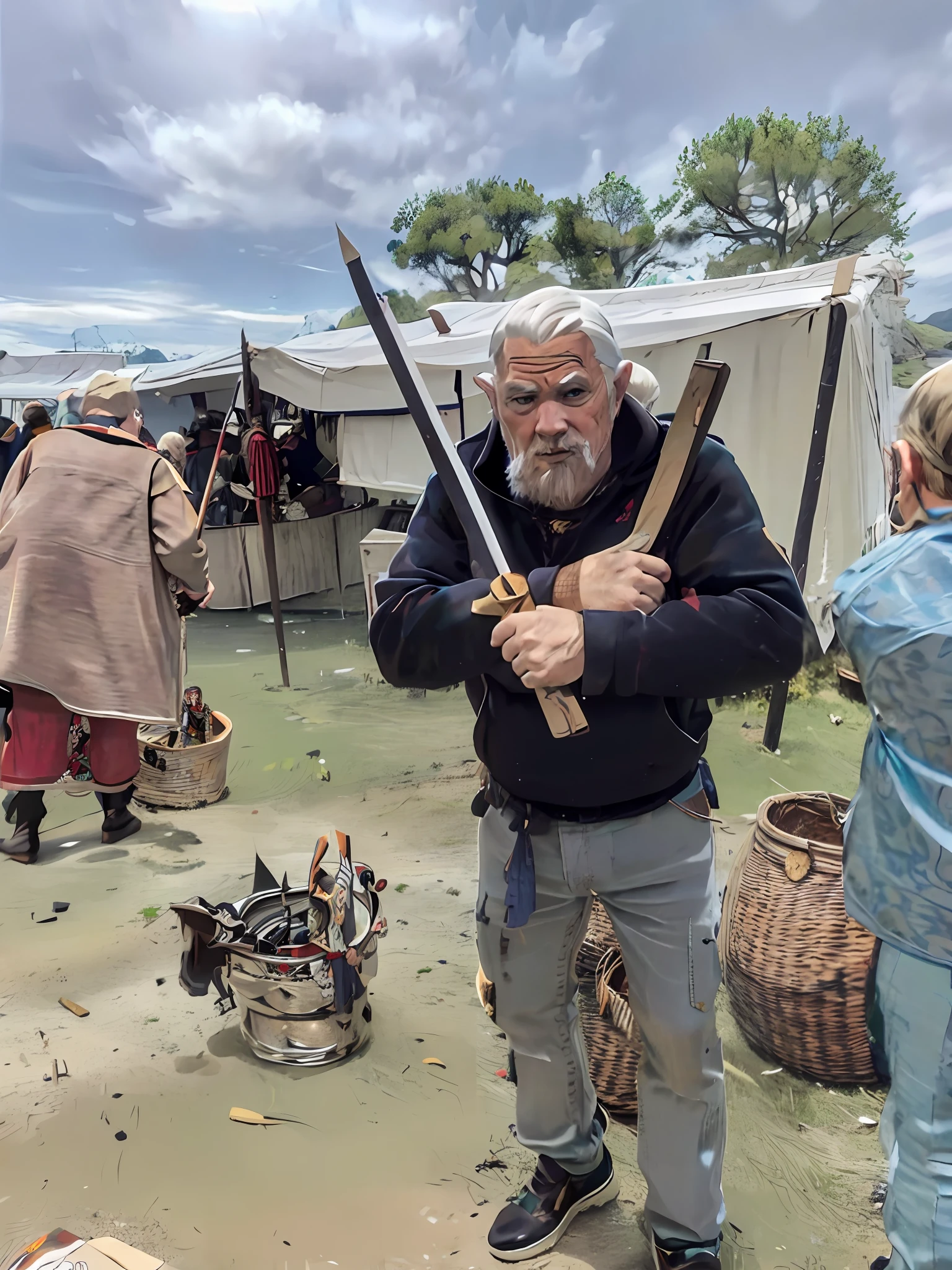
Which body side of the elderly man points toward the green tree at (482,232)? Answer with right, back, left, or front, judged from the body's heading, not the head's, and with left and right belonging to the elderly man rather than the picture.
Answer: back

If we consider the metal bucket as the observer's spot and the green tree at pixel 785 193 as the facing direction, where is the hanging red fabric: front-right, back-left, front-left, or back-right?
front-left

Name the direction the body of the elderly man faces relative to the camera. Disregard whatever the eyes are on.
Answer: toward the camera

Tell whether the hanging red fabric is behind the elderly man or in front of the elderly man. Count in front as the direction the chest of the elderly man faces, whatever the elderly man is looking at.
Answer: behind

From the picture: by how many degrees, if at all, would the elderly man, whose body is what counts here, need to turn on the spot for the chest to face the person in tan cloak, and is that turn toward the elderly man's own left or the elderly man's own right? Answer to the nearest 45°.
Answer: approximately 135° to the elderly man's own right

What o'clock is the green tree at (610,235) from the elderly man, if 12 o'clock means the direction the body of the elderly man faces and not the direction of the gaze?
The green tree is roughly at 6 o'clock from the elderly man.

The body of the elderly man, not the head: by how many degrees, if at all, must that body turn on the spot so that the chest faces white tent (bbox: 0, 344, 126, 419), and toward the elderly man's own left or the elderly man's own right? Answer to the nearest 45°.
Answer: approximately 135° to the elderly man's own right

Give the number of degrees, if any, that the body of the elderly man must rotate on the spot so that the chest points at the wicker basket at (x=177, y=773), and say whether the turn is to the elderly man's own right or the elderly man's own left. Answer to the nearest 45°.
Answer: approximately 135° to the elderly man's own right

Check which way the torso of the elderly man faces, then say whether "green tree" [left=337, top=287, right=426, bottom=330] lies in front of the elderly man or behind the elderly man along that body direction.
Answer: behind

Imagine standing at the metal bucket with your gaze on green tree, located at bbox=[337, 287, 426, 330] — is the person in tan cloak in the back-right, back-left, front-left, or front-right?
front-left

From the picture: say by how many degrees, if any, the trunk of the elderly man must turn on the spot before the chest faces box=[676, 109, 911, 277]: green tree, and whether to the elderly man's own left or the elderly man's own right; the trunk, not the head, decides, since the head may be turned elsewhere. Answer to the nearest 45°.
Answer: approximately 180°

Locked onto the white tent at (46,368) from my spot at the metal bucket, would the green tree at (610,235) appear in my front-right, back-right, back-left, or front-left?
front-right
